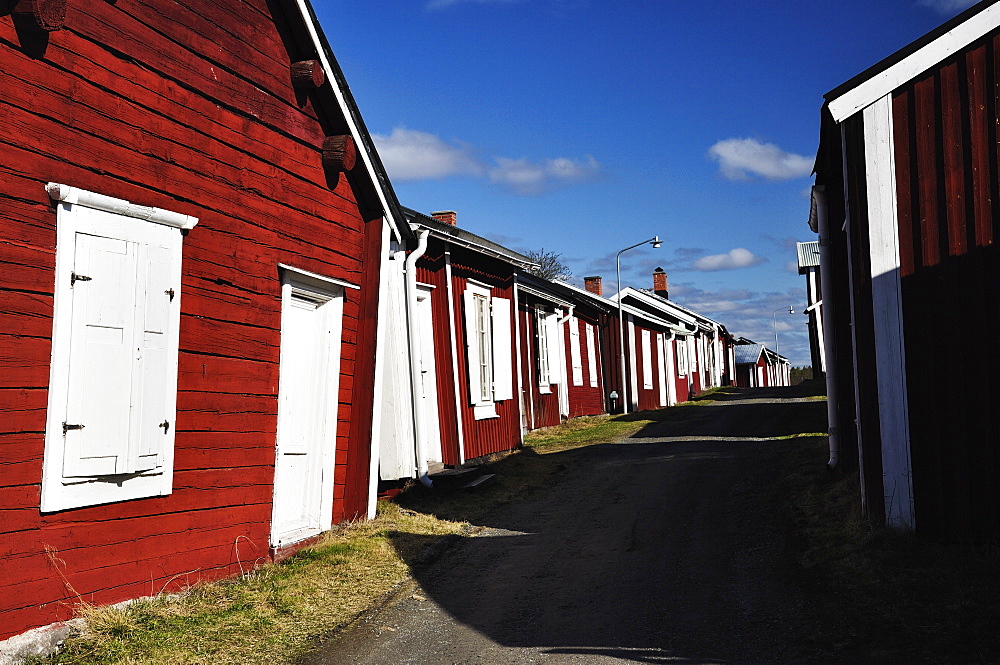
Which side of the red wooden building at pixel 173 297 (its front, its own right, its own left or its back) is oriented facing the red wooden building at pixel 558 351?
left

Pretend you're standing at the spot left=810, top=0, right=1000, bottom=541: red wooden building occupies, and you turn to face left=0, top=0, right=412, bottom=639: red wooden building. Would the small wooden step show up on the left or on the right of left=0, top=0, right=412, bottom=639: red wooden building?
right

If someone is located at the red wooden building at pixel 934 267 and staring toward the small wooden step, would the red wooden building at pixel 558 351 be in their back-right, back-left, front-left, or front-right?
front-right

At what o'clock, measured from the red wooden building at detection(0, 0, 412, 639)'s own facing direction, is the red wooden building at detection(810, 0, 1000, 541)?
the red wooden building at detection(810, 0, 1000, 541) is roughly at 11 o'clock from the red wooden building at detection(0, 0, 412, 639).

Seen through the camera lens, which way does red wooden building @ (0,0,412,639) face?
facing the viewer and to the right of the viewer

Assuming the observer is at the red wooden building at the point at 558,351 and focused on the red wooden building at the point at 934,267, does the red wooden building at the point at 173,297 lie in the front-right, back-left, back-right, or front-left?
front-right

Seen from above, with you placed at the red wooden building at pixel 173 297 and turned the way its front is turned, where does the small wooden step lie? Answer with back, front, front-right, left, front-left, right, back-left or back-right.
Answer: left
